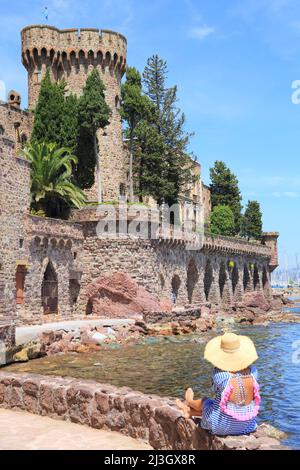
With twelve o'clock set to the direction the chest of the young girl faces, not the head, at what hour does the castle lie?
The castle is roughly at 1 o'clock from the young girl.

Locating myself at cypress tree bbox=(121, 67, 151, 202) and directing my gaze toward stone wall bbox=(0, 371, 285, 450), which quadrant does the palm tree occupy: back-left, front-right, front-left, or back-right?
front-right

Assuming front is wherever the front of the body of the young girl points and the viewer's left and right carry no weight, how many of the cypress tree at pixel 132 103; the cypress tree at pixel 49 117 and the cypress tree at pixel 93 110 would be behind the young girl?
0

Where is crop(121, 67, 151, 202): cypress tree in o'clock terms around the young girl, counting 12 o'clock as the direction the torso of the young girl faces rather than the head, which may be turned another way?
The cypress tree is roughly at 1 o'clock from the young girl.

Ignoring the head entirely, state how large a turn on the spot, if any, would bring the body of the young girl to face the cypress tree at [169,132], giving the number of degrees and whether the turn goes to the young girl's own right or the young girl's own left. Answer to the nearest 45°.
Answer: approximately 45° to the young girl's own right

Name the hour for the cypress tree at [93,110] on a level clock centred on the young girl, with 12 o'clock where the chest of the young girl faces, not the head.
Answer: The cypress tree is roughly at 1 o'clock from the young girl.

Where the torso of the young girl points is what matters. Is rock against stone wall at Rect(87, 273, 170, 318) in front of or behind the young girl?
in front

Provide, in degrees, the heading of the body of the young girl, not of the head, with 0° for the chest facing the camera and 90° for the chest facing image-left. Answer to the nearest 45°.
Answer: approximately 135°

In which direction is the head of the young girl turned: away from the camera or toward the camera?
away from the camera

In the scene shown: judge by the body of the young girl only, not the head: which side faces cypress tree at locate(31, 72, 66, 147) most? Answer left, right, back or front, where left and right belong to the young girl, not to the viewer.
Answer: front

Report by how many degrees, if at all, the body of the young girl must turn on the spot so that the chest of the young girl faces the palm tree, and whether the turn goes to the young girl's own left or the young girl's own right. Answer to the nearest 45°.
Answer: approximately 45° to the young girl's own right
